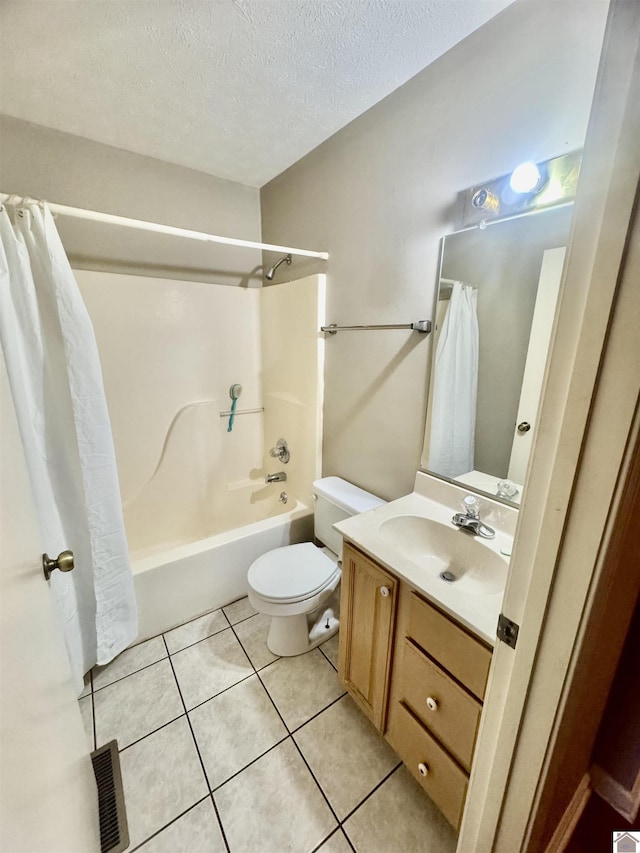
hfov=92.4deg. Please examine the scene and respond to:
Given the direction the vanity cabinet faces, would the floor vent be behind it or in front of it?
in front

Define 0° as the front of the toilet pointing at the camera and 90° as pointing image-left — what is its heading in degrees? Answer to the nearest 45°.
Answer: approximately 45°

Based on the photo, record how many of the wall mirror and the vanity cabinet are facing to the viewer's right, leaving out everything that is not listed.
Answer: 0

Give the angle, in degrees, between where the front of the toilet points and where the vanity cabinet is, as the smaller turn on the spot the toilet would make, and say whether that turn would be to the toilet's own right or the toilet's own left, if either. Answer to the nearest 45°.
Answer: approximately 90° to the toilet's own left

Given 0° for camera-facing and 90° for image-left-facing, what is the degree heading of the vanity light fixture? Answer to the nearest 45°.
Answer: approximately 45°

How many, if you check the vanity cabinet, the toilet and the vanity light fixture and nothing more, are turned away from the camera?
0

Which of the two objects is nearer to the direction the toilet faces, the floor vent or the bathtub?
the floor vent

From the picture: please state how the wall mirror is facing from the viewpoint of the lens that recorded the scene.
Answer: facing the viewer and to the left of the viewer

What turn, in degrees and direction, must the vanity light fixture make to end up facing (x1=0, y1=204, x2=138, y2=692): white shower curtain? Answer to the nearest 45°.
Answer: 0° — it already faces it
